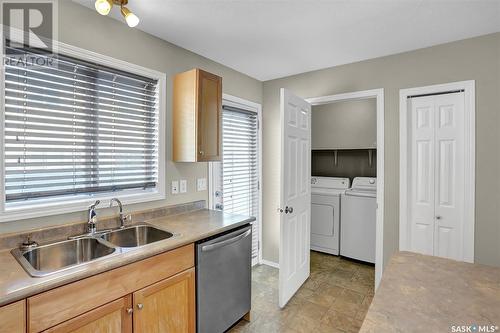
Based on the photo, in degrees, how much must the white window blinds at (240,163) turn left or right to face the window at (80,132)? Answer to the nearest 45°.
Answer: approximately 90° to its right

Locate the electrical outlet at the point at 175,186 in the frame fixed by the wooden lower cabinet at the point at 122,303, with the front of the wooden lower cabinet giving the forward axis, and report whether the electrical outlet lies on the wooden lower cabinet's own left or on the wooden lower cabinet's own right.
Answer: on the wooden lower cabinet's own left

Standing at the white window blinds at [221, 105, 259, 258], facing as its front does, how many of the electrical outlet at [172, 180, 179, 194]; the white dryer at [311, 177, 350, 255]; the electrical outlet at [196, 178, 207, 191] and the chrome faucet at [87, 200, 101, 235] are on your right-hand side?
3

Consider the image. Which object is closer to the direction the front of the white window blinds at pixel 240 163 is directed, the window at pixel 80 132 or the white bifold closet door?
the white bifold closet door

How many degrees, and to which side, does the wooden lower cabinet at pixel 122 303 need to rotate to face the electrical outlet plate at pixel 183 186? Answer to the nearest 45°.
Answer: approximately 90° to its left

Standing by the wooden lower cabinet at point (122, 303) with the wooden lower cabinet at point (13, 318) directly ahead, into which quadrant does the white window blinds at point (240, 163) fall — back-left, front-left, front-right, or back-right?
back-right

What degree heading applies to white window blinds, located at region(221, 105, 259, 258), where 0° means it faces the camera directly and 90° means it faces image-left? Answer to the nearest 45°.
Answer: approximately 315°

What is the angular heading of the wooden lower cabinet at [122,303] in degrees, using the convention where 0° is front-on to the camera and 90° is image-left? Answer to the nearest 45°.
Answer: approximately 315°
